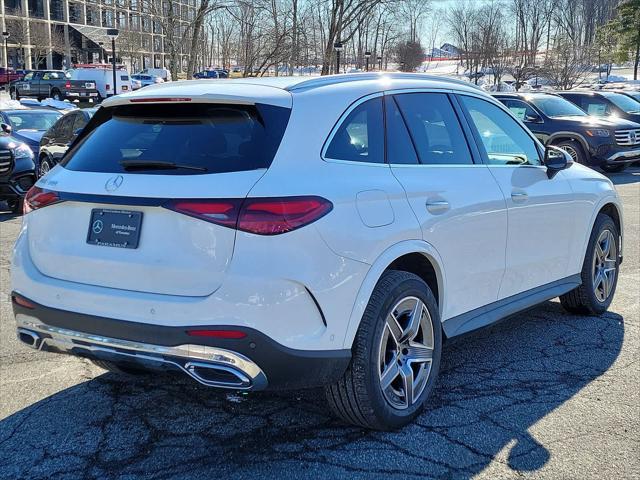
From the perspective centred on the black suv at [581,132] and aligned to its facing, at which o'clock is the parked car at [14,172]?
The parked car is roughly at 3 o'clock from the black suv.

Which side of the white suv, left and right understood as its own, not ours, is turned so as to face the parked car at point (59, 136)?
left

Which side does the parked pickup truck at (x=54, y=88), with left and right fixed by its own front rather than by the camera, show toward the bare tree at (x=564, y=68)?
back

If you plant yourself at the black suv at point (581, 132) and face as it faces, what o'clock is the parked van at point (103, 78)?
The parked van is roughly at 6 o'clock from the black suv.

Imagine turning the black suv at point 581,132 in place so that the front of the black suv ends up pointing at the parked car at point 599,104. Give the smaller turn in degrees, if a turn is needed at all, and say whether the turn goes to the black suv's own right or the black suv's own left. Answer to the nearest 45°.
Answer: approximately 135° to the black suv's own left

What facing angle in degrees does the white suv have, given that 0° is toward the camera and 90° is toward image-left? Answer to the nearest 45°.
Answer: approximately 225°

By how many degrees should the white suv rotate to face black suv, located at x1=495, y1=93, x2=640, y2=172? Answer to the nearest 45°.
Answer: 0° — it already faces it

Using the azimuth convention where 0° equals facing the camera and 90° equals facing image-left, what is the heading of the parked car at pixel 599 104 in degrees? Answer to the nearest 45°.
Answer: approximately 315°

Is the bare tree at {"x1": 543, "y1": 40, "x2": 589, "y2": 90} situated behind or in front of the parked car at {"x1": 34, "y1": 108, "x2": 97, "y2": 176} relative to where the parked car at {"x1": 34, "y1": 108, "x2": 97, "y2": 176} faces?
behind

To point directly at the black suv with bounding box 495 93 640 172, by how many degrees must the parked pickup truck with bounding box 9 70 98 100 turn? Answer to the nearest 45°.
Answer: approximately 135° to its left

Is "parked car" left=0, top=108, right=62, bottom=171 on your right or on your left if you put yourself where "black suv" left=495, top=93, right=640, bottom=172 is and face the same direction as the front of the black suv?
on your right

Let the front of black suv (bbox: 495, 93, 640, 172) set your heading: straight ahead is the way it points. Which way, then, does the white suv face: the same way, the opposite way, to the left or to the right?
to the left
